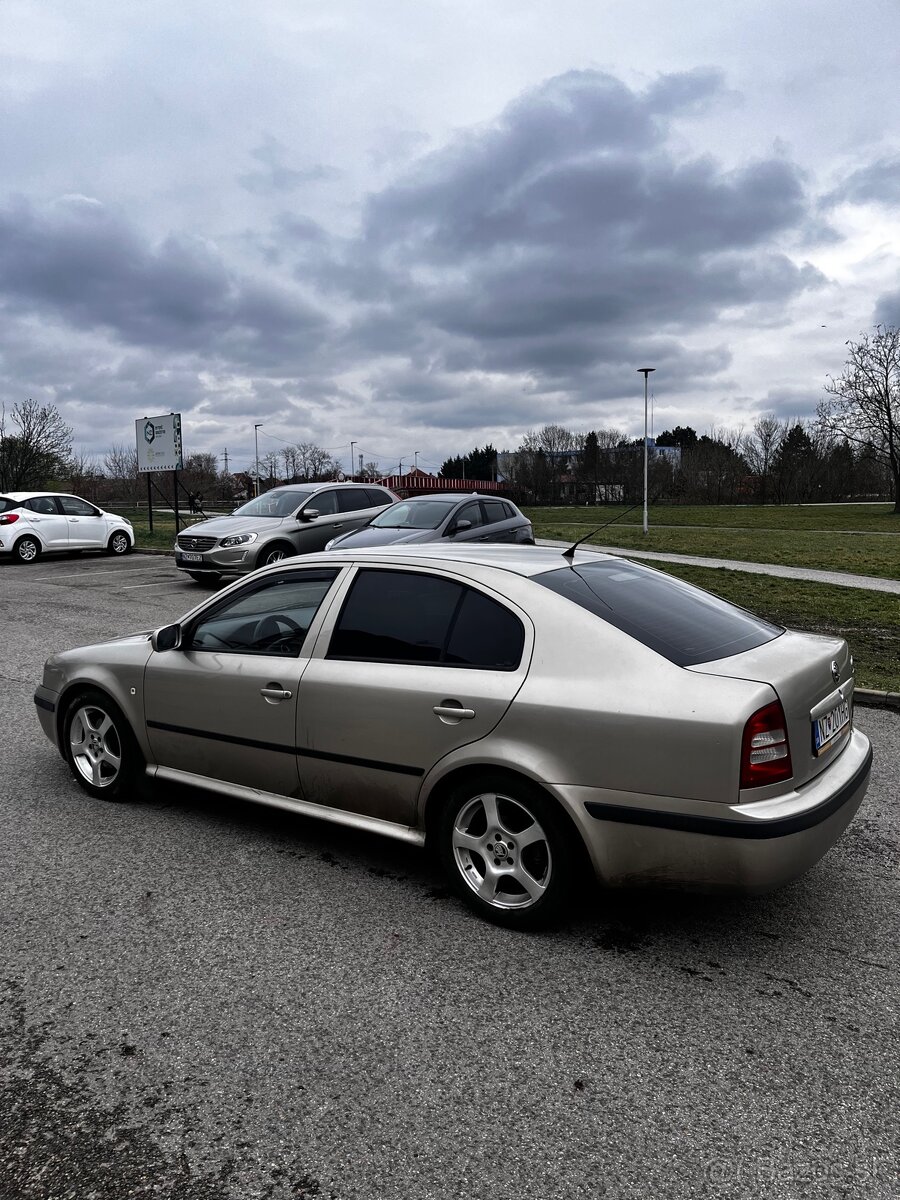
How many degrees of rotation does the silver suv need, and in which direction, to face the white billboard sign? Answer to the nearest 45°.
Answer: approximately 135° to its right

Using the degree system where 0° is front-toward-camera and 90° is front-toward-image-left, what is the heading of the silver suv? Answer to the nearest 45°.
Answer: approximately 45°

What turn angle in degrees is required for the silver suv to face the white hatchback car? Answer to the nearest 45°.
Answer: approximately 90° to its right

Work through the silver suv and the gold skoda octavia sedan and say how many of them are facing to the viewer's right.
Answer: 0

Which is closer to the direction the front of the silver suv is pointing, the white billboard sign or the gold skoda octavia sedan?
the gold skoda octavia sedan

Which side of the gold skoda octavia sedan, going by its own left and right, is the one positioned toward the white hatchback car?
front

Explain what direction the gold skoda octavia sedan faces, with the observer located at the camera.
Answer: facing away from the viewer and to the left of the viewer

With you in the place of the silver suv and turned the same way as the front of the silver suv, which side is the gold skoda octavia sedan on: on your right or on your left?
on your left

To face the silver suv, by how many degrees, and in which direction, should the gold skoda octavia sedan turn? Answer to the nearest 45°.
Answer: approximately 45° to its right

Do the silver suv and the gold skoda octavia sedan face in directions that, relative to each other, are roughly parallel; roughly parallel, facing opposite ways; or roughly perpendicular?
roughly perpendicular

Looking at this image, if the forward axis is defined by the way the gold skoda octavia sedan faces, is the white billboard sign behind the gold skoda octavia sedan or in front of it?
in front

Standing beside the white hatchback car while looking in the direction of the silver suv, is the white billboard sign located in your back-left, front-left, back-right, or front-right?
back-left
